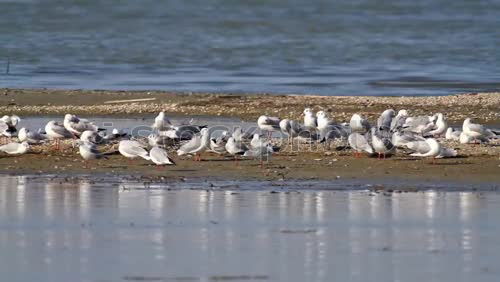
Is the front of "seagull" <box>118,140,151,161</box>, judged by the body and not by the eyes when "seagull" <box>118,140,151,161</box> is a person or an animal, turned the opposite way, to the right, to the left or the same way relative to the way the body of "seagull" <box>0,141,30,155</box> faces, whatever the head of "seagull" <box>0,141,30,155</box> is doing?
the opposite way

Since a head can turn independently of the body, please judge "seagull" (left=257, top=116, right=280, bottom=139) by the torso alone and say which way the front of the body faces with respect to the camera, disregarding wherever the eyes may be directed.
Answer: to the viewer's left

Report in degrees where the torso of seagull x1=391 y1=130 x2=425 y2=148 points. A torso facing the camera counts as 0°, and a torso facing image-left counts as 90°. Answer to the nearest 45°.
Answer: approximately 90°

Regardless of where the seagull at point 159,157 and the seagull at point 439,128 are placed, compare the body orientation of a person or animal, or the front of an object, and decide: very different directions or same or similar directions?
very different directions
